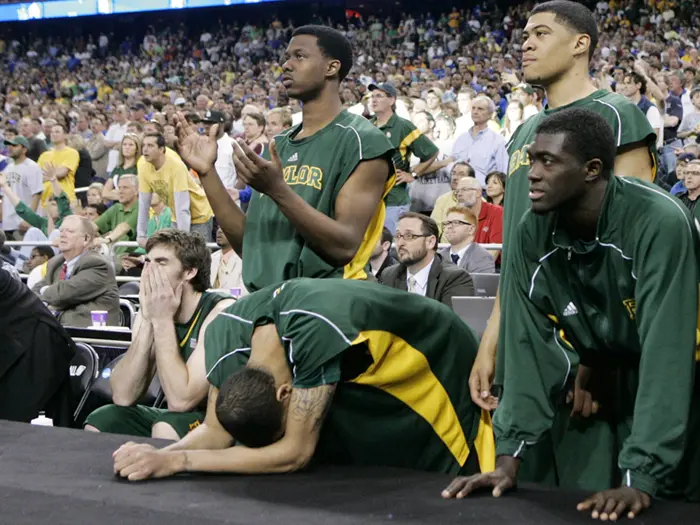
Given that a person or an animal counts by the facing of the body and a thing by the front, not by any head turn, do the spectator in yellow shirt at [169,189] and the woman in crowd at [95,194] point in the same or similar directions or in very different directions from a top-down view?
same or similar directions

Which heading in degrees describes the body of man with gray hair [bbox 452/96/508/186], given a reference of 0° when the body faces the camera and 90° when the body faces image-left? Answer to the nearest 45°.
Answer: approximately 45°

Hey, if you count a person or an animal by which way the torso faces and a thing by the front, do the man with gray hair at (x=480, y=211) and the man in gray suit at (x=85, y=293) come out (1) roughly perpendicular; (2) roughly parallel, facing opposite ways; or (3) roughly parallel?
roughly parallel

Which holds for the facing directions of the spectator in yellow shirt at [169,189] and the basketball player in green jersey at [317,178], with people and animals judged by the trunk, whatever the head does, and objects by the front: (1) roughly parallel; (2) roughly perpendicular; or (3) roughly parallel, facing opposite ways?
roughly parallel

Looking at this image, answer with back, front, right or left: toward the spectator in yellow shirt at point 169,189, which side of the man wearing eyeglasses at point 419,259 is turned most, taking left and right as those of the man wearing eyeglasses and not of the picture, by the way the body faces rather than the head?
right

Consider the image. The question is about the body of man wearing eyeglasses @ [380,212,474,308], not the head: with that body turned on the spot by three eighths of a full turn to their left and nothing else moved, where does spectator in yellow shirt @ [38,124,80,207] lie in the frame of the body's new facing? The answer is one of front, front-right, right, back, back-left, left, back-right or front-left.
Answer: back-left

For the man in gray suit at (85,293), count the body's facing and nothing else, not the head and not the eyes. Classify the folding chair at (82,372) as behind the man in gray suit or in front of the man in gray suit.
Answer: in front

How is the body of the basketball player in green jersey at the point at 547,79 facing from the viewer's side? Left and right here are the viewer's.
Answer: facing the viewer and to the left of the viewer

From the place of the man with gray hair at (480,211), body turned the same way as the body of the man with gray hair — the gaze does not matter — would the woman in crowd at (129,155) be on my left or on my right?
on my right

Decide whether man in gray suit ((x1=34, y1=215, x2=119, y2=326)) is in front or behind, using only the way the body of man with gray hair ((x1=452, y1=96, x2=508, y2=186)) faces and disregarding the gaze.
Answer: in front

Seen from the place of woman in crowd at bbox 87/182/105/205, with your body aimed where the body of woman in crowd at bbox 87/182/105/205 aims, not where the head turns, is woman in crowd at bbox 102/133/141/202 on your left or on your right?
on your left

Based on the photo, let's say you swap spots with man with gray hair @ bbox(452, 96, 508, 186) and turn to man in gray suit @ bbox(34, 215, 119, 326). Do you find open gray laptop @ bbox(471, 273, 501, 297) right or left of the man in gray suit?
left

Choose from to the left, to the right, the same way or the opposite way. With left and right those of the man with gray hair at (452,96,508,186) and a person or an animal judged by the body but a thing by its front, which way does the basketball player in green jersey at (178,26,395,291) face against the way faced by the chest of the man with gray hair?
the same way

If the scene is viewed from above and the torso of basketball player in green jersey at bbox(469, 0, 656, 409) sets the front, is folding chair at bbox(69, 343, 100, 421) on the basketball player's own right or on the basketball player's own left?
on the basketball player's own right

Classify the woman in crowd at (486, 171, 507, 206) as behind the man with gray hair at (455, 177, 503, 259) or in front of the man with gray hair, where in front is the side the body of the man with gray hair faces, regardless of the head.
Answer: behind

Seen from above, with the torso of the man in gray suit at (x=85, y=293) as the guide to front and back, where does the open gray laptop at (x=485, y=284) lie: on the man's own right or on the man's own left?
on the man's own left

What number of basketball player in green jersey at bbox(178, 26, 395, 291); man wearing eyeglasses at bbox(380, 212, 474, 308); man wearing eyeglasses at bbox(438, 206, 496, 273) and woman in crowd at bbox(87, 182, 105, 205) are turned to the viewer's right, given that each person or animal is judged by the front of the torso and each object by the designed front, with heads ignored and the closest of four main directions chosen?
0

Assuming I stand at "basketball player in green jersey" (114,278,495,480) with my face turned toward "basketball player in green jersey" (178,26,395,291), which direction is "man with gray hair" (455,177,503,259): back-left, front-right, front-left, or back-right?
front-right

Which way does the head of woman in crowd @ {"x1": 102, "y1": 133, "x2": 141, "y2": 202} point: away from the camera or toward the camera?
toward the camera
